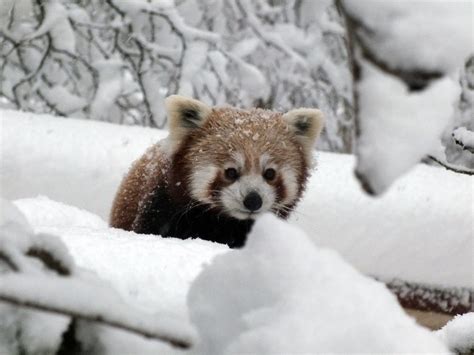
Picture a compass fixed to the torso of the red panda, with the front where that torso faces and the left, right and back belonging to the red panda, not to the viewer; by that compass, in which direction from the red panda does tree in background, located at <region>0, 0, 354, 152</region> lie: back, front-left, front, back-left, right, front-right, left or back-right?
back-left

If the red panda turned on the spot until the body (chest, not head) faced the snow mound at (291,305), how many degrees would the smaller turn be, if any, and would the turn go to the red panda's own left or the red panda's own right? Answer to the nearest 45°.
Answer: approximately 45° to the red panda's own right

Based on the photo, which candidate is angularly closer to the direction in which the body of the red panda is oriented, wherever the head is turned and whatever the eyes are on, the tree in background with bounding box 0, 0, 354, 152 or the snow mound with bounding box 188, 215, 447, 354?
the snow mound

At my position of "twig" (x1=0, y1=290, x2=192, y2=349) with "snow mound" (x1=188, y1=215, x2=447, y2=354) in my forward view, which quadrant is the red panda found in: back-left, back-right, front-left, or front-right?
front-left

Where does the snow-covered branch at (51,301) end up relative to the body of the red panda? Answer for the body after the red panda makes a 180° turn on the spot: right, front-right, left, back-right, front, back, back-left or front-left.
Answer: back-left

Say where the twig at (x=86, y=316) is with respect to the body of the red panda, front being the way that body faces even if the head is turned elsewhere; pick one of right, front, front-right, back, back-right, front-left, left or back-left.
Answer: front-right

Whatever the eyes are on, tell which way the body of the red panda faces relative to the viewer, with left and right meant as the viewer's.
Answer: facing the viewer and to the right of the viewer
